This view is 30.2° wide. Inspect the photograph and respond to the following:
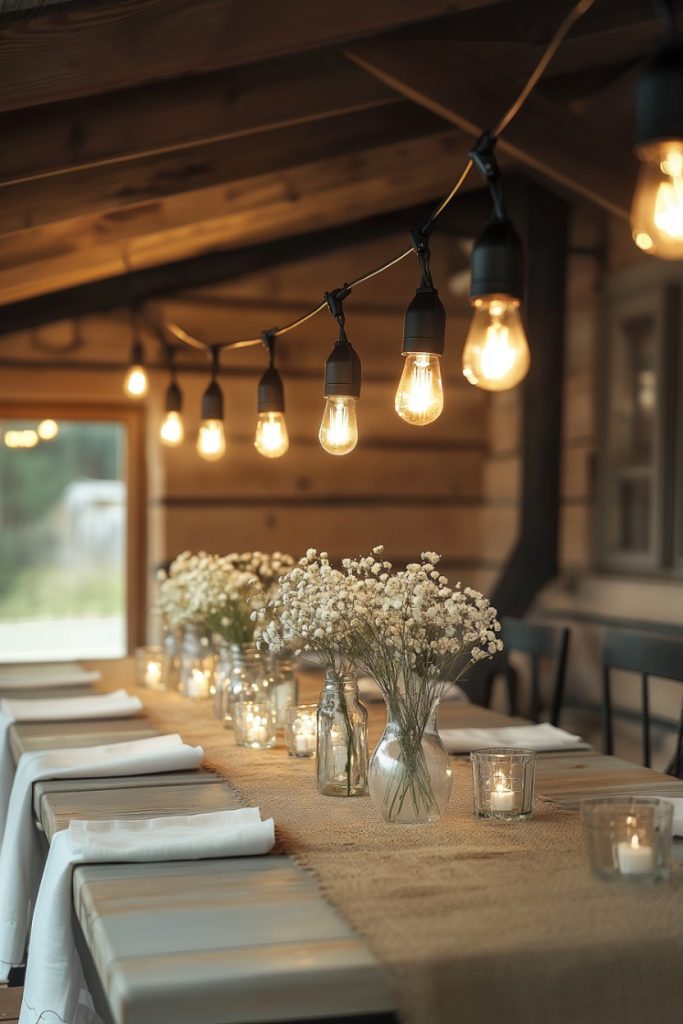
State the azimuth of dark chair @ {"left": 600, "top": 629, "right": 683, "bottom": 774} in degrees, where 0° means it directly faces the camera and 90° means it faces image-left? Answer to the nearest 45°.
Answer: approximately 45°

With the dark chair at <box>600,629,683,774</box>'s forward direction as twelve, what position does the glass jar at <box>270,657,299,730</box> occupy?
The glass jar is roughly at 1 o'clock from the dark chair.

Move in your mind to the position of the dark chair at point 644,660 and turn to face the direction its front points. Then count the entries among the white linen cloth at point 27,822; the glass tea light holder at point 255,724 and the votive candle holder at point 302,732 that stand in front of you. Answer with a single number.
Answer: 3

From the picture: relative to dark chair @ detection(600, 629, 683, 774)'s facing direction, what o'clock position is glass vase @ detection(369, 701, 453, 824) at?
The glass vase is roughly at 11 o'clock from the dark chair.

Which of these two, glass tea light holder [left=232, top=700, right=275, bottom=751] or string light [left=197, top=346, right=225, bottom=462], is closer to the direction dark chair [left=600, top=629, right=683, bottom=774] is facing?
the glass tea light holder

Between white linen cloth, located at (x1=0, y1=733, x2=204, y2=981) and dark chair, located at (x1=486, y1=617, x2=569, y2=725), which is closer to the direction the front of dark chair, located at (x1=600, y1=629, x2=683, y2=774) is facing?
the white linen cloth

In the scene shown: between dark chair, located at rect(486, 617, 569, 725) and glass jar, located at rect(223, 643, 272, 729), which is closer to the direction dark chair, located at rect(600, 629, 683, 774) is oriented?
the glass jar

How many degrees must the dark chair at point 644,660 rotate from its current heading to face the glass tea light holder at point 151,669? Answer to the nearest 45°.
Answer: approximately 45° to its right

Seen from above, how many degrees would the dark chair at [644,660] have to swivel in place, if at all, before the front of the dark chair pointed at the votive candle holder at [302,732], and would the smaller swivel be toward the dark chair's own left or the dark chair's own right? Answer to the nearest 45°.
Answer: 0° — it already faces it

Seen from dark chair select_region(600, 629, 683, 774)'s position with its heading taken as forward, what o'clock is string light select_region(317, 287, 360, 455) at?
The string light is roughly at 12 o'clock from the dark chair.
